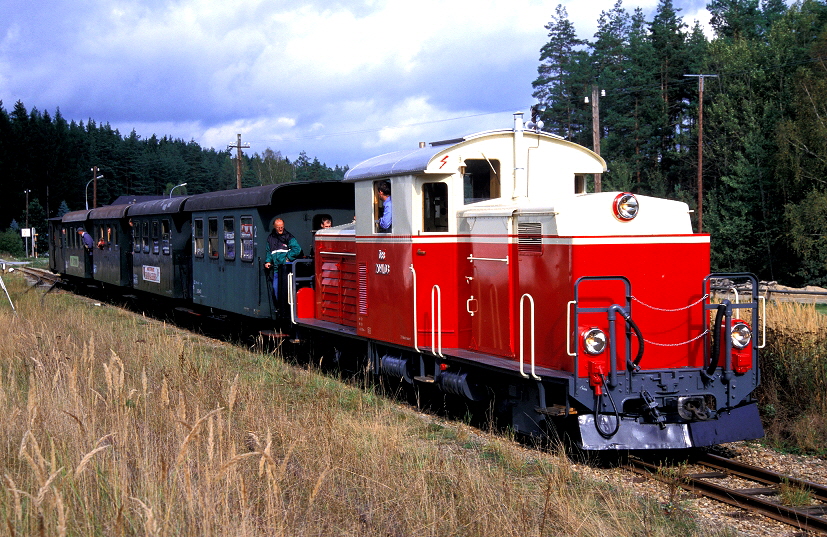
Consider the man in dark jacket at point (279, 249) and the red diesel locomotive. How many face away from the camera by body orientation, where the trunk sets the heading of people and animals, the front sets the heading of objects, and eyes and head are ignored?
0

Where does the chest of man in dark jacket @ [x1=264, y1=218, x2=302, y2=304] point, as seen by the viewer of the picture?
toward the camera

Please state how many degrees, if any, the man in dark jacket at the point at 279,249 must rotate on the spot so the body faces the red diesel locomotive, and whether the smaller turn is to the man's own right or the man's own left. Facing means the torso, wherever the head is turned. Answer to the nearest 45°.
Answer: approximately 45° to the man's own left

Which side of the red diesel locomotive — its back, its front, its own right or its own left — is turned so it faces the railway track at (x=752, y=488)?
front

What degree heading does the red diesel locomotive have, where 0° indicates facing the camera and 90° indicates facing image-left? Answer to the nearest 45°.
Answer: approximately 315°

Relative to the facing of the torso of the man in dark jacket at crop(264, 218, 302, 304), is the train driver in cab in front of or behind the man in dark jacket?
in front

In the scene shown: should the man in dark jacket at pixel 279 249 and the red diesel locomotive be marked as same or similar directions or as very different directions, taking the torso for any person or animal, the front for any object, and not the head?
same or similar directions

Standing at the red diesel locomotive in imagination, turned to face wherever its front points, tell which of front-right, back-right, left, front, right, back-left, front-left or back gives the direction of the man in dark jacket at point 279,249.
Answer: back
